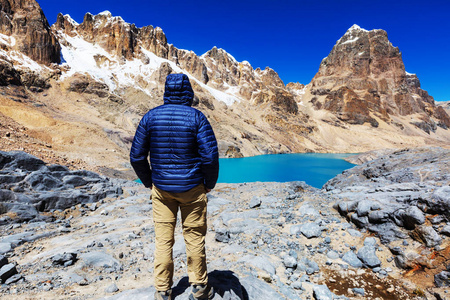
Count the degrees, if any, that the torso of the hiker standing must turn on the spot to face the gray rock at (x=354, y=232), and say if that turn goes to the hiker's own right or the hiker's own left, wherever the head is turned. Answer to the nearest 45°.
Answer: approximately 45° to the hiker's own right

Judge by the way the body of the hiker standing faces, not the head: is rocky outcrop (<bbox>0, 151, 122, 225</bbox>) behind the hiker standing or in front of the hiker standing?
in front

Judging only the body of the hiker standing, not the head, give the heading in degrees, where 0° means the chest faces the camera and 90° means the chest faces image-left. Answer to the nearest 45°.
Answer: approximately 180°

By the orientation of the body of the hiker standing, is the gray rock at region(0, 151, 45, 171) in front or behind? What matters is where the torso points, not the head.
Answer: in front

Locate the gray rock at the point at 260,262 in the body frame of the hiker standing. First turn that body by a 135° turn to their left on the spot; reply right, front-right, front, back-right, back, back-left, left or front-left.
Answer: back

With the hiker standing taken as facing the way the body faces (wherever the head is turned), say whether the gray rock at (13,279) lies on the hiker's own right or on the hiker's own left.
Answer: on the hiker's own left

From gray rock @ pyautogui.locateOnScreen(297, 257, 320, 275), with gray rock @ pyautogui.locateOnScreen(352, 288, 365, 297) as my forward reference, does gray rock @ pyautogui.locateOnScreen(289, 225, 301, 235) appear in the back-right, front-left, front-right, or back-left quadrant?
back-left

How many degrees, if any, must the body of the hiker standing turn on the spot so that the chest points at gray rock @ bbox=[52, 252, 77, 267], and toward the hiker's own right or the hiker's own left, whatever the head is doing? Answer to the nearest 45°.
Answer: approximately 45° to the hiker's own left

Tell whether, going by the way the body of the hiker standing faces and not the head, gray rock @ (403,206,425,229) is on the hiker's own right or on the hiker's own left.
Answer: on the hiker's own right

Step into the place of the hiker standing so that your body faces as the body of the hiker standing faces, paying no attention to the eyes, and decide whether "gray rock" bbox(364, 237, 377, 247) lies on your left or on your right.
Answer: on your right
